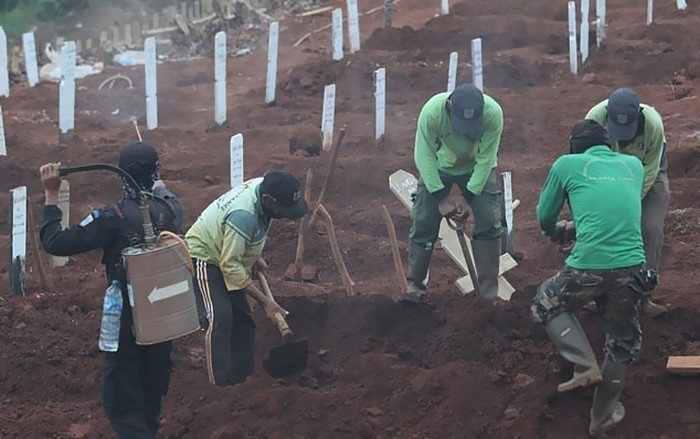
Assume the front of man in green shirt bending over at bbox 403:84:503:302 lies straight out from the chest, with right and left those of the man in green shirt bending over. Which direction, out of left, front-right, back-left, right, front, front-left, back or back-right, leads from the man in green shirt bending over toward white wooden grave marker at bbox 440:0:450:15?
back

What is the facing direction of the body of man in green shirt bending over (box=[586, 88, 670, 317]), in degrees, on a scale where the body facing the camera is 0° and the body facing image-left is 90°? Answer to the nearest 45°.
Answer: approximately 0°

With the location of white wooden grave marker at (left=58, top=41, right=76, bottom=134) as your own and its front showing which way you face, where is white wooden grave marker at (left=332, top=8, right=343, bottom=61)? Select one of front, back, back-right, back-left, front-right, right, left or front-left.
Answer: back-left

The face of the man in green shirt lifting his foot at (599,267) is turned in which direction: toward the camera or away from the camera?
away from the camera

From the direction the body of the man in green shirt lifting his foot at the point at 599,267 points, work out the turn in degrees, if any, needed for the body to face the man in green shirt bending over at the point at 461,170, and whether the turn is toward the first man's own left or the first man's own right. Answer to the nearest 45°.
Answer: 0° — they already face them

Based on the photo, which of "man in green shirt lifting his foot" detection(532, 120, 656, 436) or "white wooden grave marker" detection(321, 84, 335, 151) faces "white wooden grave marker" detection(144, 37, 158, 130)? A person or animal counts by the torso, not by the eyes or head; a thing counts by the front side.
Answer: the man in green shirt lifting his foot

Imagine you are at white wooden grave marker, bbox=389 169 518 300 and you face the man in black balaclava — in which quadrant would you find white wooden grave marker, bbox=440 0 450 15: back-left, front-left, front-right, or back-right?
back-right

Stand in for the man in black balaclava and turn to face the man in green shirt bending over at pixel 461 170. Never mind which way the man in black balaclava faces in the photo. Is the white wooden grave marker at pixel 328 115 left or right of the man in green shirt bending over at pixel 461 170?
left

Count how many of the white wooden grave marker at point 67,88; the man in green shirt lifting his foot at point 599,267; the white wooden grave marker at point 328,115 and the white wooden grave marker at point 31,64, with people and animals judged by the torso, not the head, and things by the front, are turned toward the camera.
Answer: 3

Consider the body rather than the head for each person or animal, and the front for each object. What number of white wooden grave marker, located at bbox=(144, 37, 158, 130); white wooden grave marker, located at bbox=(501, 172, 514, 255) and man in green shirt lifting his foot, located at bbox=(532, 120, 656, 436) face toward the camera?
2
